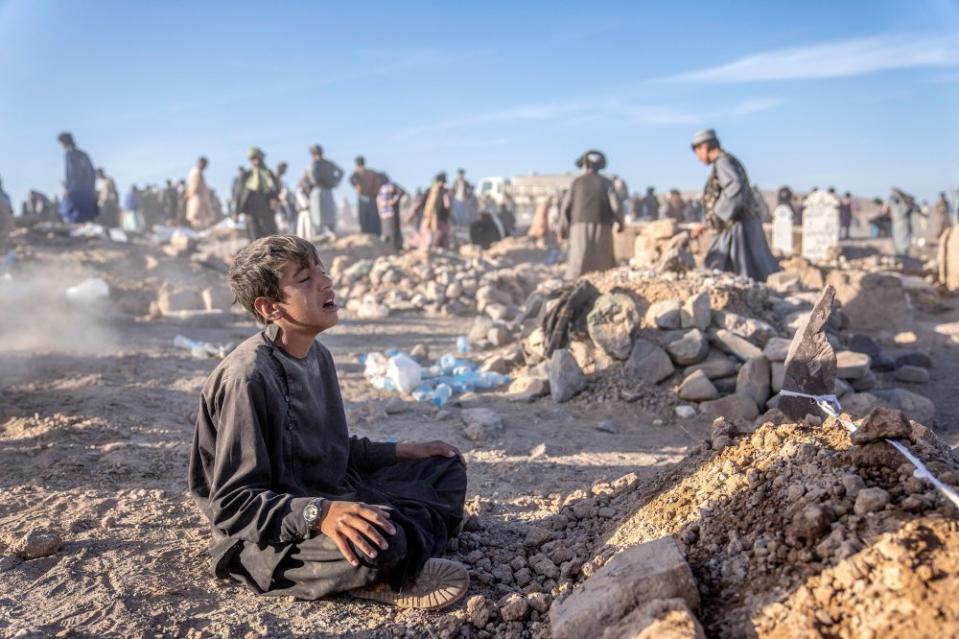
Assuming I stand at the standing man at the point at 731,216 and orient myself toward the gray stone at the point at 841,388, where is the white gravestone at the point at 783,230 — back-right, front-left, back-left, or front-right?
back-left

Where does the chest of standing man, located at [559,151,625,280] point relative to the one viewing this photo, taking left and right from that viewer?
facing away from the viewer

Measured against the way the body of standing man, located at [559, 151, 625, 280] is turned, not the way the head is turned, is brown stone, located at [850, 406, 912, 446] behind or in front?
behind

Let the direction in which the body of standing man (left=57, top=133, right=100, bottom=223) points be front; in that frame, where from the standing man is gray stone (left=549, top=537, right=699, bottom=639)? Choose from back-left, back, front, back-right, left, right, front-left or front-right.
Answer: left

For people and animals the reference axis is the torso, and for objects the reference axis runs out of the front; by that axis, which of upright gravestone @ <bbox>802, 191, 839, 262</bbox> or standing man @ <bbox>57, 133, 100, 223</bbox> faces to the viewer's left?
the standing man

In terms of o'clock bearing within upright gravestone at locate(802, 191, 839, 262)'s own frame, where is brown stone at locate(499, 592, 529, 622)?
The brown stone is roughly at 12 o'clock from the upright gravestone.

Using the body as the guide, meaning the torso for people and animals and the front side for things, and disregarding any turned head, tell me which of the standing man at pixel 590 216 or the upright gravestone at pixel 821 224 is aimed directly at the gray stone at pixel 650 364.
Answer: the upright gravestone

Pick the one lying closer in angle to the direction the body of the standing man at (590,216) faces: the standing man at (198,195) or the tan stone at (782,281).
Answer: the standing man

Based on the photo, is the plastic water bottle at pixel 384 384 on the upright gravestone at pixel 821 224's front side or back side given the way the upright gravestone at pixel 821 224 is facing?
on the front side

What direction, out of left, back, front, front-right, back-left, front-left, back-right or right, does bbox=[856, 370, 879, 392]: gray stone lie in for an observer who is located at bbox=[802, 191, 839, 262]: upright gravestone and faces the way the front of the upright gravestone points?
front

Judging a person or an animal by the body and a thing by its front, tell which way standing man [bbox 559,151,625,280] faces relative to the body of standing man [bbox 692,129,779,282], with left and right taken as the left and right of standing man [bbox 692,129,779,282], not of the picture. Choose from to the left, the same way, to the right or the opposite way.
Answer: to the right

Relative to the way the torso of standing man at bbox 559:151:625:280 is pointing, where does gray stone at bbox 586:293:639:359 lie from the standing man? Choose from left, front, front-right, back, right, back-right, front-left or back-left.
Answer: back

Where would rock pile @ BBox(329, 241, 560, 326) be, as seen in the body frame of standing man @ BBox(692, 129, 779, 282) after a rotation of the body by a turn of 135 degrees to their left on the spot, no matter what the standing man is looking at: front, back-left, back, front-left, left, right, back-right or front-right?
back

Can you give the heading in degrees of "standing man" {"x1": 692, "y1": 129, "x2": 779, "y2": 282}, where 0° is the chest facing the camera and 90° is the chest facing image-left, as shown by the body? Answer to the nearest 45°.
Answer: approximately 90°

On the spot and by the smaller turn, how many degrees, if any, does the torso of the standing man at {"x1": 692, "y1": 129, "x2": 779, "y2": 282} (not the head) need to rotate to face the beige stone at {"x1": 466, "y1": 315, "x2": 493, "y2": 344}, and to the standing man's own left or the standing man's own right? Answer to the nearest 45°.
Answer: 0° — they already face it

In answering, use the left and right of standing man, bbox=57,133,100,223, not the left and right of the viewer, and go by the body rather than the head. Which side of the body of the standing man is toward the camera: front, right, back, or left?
left

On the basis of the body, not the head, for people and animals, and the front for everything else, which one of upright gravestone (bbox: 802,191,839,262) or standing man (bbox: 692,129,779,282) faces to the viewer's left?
the standing man
